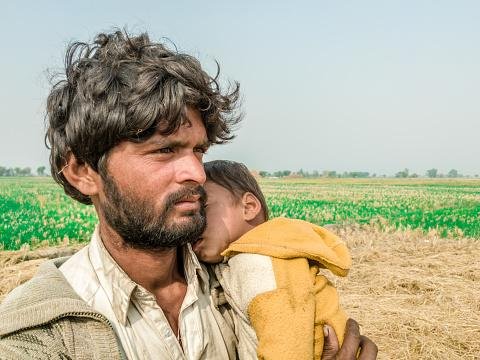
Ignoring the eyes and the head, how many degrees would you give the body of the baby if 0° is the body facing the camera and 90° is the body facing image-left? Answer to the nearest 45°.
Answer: approximately 90°

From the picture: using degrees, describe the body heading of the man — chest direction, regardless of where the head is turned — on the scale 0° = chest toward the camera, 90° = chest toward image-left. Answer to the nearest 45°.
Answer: approximately 315°
